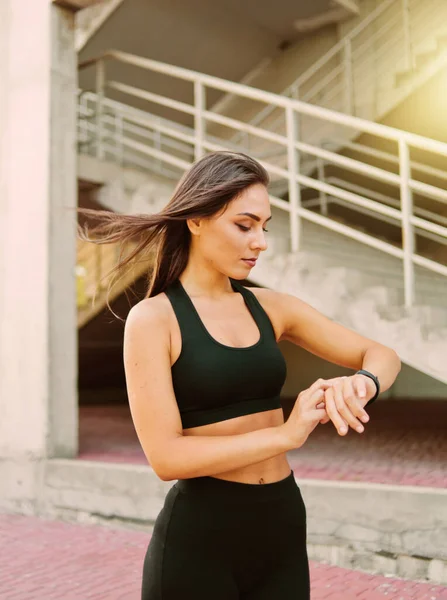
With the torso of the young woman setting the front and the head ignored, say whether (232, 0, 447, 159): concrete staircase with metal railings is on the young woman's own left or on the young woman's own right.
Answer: on the young woman's own left

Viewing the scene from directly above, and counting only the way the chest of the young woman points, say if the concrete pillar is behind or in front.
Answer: behind

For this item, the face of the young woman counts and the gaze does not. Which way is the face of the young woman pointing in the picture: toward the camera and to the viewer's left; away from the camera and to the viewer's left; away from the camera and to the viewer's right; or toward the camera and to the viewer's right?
toward the camera and to the viewer's right

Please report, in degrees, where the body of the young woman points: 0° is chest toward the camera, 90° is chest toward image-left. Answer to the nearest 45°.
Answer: approximately 315°

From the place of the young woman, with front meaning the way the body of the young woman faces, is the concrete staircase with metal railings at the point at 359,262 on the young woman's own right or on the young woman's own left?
on the young woman's own left
